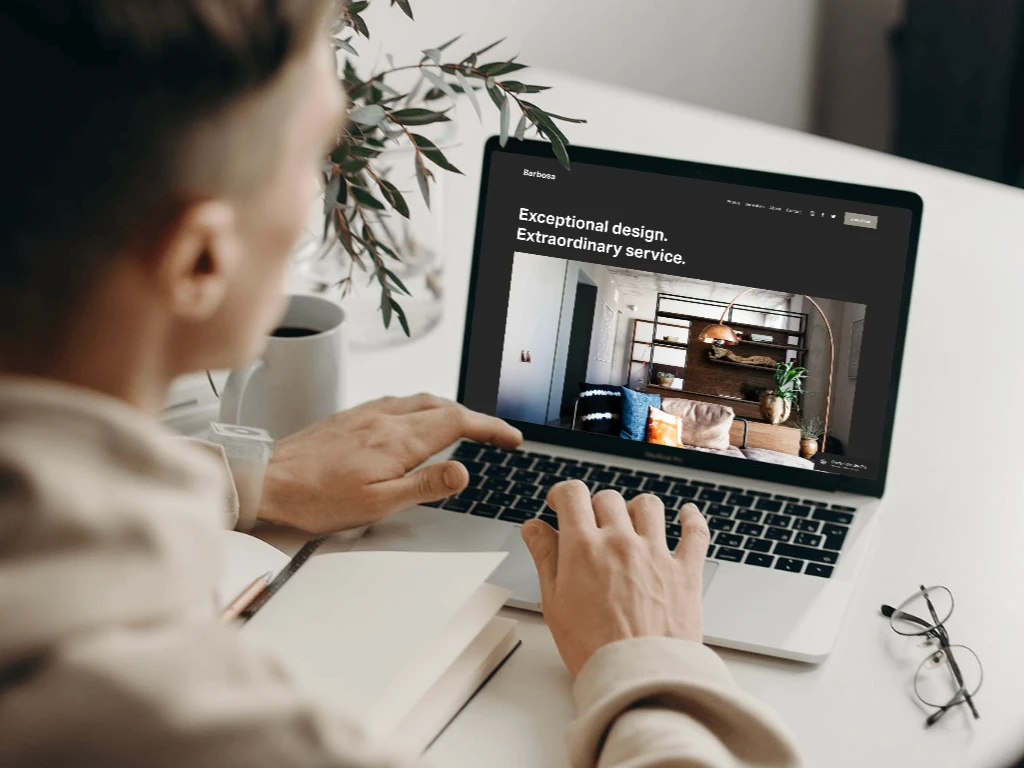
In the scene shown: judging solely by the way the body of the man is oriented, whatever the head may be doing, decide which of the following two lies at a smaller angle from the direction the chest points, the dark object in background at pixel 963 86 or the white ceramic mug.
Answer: the dark object in background

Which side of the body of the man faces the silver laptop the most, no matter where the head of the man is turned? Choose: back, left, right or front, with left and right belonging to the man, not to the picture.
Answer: front

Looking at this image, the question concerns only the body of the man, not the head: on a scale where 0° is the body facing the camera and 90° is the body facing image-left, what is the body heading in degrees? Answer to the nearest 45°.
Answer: approximately 225°

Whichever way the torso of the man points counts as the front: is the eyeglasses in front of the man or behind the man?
in front

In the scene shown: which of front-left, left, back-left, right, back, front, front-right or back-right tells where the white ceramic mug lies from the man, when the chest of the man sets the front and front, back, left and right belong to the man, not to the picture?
front-left

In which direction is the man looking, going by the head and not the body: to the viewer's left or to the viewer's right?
to the viewer's right

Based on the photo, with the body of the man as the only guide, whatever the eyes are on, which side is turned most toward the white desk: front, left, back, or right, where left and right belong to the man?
front
